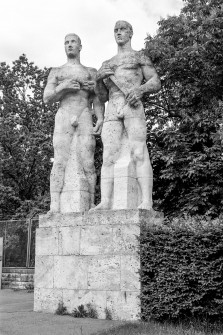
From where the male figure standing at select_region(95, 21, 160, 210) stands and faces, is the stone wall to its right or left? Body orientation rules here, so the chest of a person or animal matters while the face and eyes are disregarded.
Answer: on its right

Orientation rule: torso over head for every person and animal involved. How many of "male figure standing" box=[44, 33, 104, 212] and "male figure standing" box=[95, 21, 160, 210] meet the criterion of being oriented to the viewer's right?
0

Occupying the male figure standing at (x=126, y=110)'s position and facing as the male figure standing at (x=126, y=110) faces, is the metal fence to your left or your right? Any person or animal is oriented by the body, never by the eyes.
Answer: on your right

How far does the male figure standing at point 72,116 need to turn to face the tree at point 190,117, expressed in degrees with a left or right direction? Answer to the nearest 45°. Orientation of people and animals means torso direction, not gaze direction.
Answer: approximately 135° to its left
